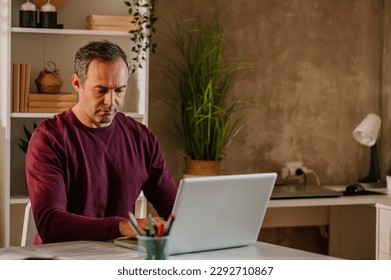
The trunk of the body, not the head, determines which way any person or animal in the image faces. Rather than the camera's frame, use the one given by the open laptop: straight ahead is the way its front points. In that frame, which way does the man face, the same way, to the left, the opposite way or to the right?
the opposite way

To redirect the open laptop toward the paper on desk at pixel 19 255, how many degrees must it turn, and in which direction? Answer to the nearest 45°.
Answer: approximately 45° to its left

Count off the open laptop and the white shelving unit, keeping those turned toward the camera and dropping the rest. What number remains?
1

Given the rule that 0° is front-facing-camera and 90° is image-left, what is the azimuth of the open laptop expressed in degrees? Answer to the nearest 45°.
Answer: approximately 135°

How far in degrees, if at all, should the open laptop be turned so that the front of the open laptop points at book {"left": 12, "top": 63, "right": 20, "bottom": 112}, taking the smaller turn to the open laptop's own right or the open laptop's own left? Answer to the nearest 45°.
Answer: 0° — it already faces it

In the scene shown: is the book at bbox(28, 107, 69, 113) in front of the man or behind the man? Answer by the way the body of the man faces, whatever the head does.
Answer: behind

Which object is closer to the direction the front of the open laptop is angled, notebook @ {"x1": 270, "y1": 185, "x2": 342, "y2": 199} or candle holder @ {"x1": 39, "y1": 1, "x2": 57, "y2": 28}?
the candle holder

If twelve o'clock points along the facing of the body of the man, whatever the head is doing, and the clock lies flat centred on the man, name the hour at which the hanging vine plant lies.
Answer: The hanging vine plant is roughly at 8 o'clock from the man.

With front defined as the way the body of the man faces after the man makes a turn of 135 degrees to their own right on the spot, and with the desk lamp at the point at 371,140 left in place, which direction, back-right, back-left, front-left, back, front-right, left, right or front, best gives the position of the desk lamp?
back-right
